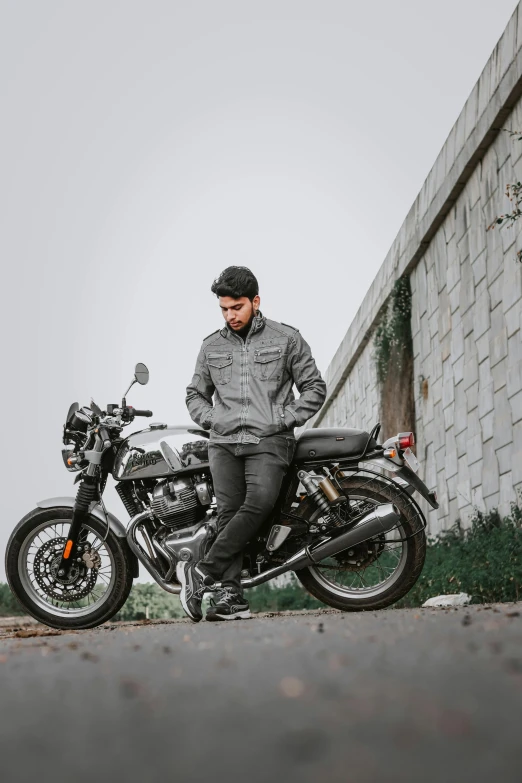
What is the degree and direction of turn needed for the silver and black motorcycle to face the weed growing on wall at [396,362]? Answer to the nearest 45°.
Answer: approximately 135° to its right

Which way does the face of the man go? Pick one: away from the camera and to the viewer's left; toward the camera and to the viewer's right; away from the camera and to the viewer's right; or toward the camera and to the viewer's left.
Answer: toward the camera and to the viewer's left

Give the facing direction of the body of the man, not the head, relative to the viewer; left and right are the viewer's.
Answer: facing the viewer

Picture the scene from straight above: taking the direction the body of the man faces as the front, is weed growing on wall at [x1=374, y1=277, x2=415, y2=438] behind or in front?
behind

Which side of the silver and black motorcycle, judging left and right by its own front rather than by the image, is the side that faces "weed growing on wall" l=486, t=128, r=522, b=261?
back

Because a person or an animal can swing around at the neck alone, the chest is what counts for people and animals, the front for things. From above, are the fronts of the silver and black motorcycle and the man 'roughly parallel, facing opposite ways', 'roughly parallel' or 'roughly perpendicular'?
roughly perpendicular

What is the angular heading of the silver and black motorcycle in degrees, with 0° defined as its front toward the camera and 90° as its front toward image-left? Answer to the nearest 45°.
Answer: approximately 90°
